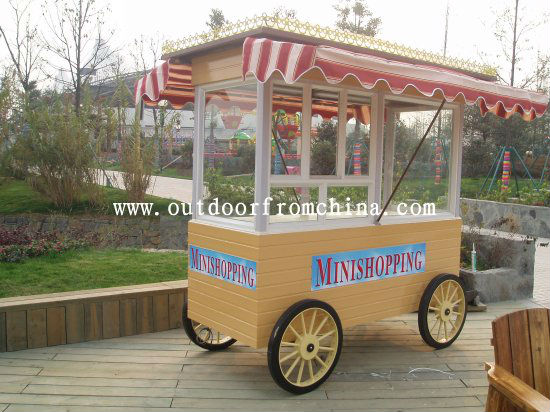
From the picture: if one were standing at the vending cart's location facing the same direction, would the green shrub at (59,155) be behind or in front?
behind

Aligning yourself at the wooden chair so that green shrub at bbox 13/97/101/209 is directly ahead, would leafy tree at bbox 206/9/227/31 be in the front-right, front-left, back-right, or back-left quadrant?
front-right

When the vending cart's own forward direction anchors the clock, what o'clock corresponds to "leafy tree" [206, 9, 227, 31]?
The leafy tree is roughly at 7 o'clock from the vending cart.

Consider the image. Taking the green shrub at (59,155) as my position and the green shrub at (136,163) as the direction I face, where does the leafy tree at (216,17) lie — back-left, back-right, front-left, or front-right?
front-left

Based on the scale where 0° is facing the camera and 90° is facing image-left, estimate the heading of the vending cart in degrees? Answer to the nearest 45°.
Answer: approximately 315°

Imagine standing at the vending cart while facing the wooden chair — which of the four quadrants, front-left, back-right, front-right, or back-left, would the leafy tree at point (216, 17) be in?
back-left

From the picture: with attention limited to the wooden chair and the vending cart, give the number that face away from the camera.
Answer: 0
